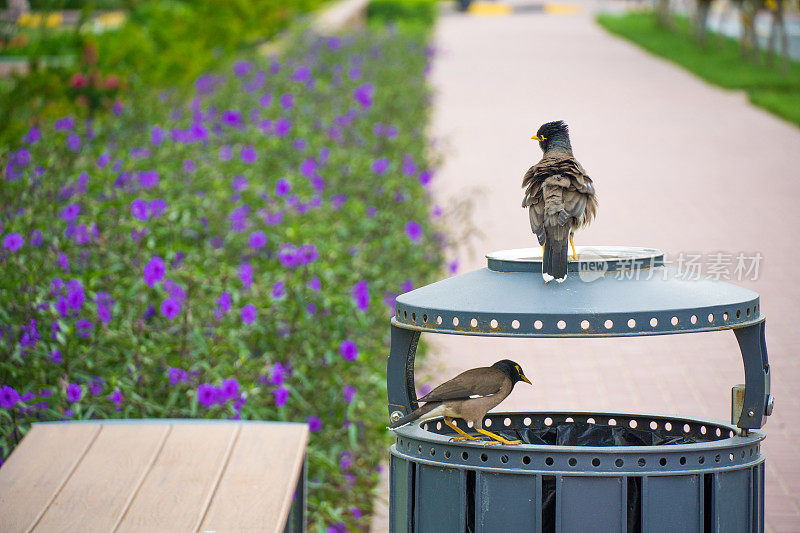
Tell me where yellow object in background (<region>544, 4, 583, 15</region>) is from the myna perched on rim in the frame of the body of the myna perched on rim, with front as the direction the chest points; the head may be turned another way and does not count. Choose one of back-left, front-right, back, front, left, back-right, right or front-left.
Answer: left

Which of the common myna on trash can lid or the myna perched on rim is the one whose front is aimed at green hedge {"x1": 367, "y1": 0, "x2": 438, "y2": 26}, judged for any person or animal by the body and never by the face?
the common myna on trash can lid

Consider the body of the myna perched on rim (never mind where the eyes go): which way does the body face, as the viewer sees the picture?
to the viewer's right

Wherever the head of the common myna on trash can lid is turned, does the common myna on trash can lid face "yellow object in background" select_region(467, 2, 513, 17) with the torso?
yes

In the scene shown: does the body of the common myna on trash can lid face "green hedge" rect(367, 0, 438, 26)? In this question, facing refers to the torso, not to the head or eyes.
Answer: yes

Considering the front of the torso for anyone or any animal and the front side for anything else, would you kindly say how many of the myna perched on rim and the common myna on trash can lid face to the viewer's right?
1

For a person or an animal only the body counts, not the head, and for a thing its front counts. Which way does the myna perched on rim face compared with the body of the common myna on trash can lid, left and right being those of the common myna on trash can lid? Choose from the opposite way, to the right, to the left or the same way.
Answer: to the right

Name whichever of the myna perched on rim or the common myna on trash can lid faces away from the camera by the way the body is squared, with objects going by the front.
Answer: the common myna on trash can lid

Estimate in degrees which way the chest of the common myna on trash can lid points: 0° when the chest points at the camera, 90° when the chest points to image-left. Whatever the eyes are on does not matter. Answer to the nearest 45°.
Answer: approximately 180°
